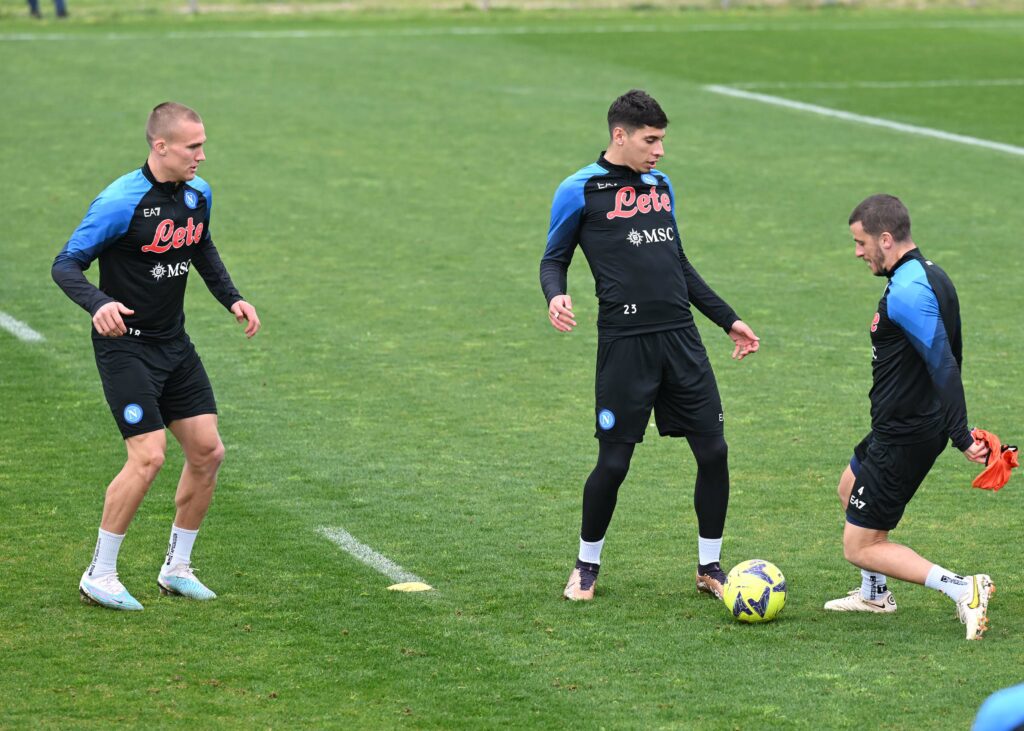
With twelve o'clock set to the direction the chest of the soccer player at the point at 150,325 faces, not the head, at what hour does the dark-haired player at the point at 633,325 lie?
The dark-haired player is roughly at 11 o'clock from the soccer player.

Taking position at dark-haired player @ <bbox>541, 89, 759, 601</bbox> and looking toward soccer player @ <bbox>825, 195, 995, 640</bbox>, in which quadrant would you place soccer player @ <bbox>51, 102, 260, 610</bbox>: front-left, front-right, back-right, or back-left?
back-right

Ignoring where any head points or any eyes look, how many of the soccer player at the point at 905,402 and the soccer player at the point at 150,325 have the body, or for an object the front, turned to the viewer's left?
1

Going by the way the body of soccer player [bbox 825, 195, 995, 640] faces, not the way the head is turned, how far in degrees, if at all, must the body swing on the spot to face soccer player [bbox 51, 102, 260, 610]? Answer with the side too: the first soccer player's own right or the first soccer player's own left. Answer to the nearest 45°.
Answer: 0° — they already face them

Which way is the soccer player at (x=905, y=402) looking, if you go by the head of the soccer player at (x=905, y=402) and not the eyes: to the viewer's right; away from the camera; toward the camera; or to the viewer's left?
to the viewer's left

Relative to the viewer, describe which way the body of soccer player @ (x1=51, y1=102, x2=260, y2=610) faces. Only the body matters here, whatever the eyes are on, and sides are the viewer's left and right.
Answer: facing the viewer and to the right of the viewer

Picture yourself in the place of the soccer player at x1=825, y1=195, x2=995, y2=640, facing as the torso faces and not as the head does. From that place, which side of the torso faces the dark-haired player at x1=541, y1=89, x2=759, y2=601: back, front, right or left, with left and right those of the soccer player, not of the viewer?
front

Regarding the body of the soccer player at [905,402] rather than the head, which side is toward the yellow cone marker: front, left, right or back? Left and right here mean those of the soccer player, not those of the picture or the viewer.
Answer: front

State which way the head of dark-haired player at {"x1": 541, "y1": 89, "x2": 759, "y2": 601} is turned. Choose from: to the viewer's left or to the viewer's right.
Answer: to the viewer's right

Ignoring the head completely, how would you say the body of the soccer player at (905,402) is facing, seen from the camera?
to the viewer's left

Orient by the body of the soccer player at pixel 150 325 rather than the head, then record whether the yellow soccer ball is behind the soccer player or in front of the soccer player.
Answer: in front
